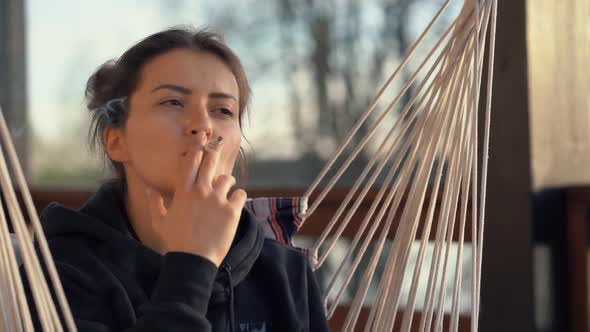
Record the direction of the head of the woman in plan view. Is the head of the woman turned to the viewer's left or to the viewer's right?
to the viewer's right

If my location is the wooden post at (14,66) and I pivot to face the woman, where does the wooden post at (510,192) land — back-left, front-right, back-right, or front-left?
front-left

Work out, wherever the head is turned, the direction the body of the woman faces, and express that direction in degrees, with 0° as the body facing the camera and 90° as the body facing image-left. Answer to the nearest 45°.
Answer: approximately 315°

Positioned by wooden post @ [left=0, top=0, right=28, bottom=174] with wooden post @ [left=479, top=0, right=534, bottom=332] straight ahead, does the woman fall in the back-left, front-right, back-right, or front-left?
front-right

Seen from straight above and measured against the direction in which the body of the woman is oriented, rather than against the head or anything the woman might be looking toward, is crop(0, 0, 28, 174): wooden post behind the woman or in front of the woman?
behind

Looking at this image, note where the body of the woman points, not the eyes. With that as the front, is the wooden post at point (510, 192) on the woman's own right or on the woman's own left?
on the woman's own left
